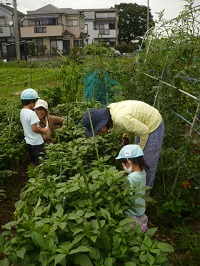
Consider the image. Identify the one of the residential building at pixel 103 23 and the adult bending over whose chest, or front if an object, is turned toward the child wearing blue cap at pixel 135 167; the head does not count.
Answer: the residential building

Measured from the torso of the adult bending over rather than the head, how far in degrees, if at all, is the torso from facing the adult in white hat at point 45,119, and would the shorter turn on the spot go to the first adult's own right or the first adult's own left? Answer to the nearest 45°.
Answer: approximately 45° to the first adult's own right

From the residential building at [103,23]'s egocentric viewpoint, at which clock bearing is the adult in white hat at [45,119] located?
The adult in white hat is roughly at 12 o'clock from the residential building.

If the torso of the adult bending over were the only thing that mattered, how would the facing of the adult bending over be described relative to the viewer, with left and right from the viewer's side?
facing to the left of the viewer

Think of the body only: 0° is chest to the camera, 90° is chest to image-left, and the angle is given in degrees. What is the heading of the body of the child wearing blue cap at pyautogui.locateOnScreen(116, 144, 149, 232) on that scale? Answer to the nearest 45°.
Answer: approximately 90°

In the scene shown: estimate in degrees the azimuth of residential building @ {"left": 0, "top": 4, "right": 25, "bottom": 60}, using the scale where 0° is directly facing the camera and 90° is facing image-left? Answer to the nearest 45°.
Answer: approximately 0°

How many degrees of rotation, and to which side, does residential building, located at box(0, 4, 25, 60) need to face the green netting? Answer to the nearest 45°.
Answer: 0° — it already faces it

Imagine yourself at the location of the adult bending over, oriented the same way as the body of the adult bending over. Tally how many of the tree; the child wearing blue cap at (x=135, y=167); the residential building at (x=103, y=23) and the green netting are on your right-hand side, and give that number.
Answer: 3

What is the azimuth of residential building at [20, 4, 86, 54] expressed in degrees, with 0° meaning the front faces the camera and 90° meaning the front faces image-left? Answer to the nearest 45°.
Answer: approximately 0°
